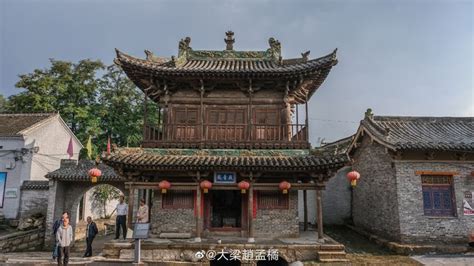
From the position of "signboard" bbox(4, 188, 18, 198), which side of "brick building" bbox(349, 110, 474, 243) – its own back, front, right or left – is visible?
right

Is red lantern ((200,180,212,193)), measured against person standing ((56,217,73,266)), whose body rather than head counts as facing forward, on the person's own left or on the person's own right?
on the person's own left

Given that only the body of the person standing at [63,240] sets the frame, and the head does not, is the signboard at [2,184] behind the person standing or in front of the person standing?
behind

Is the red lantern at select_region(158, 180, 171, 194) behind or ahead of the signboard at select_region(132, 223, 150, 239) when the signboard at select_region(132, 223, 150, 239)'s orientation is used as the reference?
behind

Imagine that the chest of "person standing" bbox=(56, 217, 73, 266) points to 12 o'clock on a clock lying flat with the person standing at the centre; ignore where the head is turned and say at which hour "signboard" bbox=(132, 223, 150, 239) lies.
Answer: The signboard is roughly at 10 o'clock from the person standing.

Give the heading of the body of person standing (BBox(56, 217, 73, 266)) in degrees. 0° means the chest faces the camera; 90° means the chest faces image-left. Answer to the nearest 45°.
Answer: approximately 0°

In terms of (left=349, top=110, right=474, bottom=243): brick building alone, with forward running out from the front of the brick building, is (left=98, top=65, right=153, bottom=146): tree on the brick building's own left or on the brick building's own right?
on the brick building's own right

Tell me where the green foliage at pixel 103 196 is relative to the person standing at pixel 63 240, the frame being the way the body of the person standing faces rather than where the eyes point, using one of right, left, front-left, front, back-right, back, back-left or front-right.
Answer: back

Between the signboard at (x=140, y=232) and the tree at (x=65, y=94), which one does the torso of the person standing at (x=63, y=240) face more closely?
the signboard

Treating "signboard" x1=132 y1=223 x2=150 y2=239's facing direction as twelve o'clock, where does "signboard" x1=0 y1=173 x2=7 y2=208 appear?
"signboard" x1=0 y1=173 x2=7 y2=208 is roughly at 5 o'clock from "signboard" x1=132 y1=223 x2=150 y2=239.

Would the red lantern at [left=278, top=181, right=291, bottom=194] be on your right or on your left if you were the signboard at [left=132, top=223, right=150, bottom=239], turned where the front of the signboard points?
on your left

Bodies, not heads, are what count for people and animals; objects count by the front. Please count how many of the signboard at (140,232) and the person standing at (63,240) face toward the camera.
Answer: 2
